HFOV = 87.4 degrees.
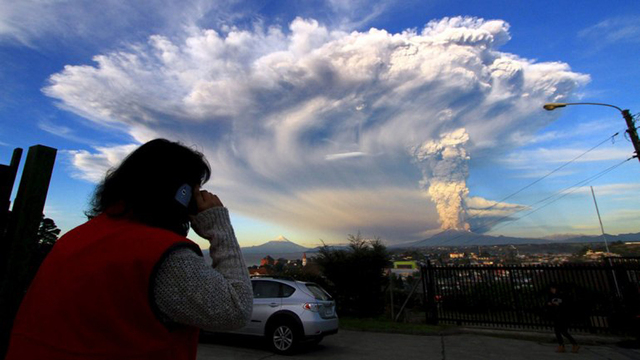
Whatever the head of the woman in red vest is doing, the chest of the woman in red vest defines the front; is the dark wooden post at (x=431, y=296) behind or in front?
in front

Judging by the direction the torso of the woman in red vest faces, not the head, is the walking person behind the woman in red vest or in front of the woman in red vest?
in front

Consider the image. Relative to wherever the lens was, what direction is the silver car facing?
facing away from the viewer and to the left of the viewer

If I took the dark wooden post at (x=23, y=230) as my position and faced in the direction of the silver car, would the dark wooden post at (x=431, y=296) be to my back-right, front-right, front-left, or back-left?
front-right

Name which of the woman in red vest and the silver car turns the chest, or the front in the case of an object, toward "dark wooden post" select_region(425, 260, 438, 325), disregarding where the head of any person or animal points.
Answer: the woman in red vest

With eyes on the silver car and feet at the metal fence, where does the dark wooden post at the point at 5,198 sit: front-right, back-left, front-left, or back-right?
front-left

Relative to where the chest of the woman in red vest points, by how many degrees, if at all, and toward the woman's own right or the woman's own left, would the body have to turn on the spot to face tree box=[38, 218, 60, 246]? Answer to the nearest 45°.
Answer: approximately 45° to the woman's own left

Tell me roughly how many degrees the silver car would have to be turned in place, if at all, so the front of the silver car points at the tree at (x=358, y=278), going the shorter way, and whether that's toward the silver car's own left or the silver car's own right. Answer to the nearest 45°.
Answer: approximately 90° to the silver car's own right

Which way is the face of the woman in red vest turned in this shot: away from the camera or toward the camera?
away from the camera

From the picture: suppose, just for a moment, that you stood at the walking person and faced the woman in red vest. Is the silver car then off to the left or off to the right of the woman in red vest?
right

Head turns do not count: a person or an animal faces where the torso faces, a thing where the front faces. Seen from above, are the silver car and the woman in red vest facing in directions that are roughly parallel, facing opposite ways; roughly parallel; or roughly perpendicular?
roughly perpendicular
